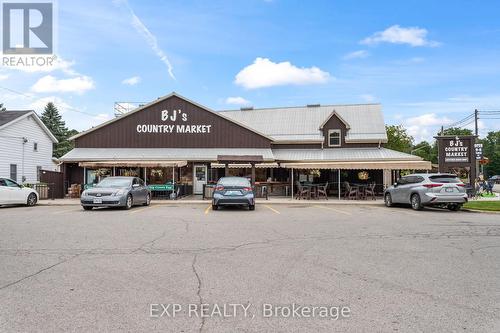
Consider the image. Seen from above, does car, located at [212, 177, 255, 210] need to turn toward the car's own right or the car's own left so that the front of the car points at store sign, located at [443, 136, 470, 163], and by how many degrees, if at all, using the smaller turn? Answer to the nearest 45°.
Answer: approximately 45° to the car's own right

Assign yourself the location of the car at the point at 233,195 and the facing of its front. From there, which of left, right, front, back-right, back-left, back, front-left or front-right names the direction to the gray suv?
right

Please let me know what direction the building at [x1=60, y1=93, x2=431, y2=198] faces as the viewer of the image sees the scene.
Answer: facing the viewer

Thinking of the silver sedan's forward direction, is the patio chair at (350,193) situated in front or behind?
behind

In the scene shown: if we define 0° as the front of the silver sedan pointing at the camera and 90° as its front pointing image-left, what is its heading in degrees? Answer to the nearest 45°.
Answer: approximately 45°

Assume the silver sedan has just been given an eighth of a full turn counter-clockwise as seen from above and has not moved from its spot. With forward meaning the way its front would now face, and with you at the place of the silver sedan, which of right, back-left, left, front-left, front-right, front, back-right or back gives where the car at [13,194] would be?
back-right

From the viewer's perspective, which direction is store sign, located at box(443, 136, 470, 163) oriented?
toward the camera

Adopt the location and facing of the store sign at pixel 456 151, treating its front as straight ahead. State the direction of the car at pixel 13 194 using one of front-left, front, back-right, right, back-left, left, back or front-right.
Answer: front-right

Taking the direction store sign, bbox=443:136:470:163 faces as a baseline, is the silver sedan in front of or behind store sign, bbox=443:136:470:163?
in front

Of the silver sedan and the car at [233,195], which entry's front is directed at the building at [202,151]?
the car

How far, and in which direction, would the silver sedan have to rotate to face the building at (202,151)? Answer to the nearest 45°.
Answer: approximately 180°

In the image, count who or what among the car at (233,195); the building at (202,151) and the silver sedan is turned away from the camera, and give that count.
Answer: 1

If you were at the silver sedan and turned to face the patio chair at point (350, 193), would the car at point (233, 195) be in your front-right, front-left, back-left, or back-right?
front-right

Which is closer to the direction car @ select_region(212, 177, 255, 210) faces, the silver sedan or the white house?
the white house

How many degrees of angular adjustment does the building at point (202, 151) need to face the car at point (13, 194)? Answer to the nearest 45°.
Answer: approximately 45° to its right

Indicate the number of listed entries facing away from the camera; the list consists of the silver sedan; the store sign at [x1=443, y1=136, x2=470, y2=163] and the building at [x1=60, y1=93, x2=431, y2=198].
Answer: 0

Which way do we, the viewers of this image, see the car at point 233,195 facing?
facing away from the viewer
